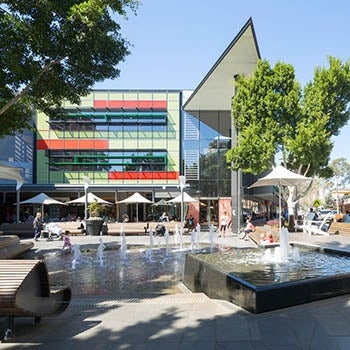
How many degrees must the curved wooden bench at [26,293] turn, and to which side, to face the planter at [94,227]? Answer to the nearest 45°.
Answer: approximately 45° to its left

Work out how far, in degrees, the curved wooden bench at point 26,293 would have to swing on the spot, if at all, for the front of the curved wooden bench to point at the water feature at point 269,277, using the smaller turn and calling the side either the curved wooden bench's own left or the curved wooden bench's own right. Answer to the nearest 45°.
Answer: approximately 45° to the curved wooden bench's own right

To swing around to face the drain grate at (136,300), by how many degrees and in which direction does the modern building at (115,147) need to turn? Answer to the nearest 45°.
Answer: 0° — it already faces it

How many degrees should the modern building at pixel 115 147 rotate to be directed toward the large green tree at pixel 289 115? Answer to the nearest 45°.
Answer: approximately 45° to its left

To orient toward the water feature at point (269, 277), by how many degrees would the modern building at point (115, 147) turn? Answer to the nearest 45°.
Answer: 0° — it already faces it

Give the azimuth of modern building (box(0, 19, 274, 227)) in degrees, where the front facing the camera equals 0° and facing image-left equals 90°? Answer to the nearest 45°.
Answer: approximately 0°

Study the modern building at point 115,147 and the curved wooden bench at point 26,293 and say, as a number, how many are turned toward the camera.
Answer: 1

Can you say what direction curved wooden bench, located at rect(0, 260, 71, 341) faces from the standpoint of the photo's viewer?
facing away from the viewer and to the right of the viewer
